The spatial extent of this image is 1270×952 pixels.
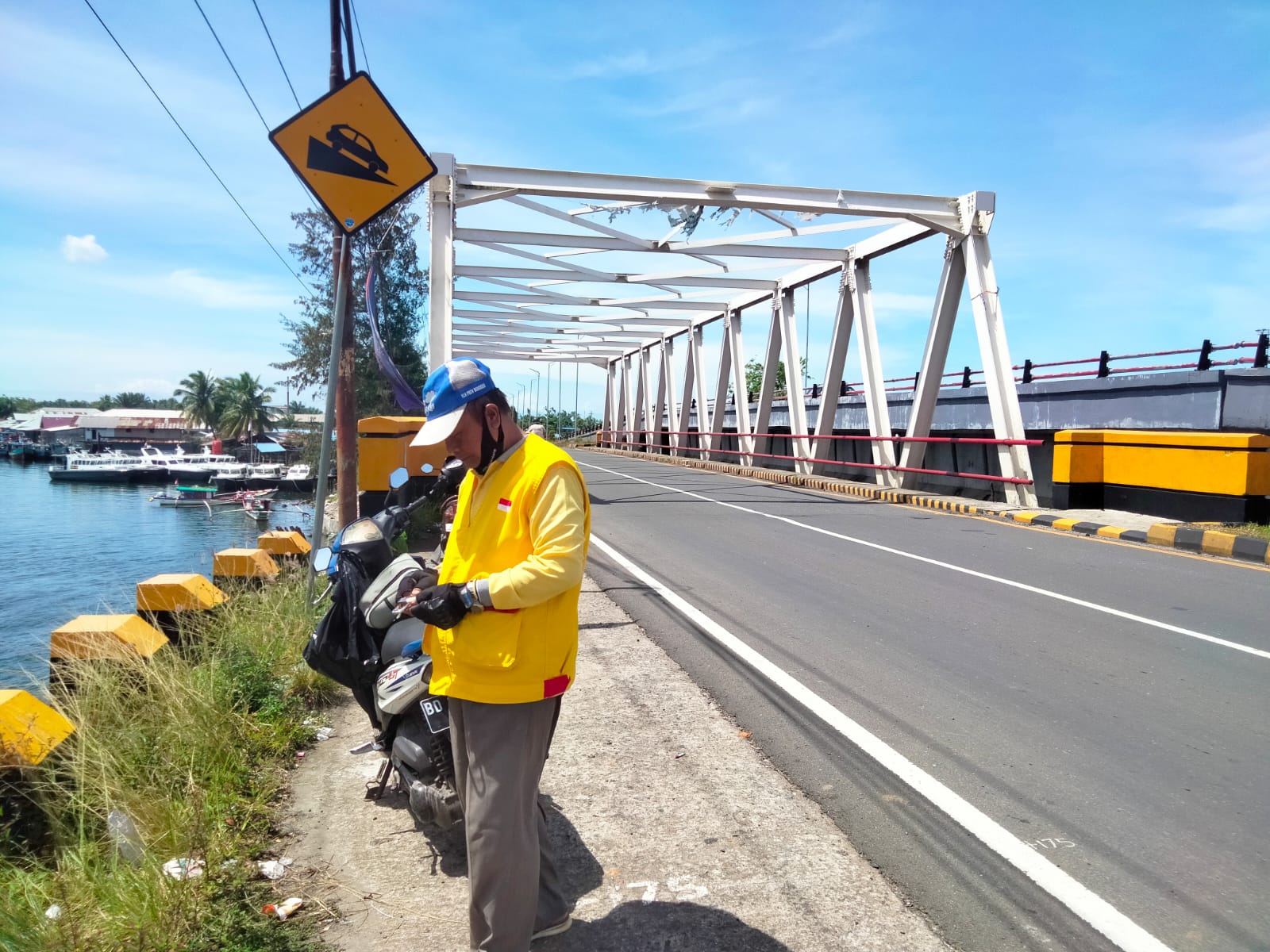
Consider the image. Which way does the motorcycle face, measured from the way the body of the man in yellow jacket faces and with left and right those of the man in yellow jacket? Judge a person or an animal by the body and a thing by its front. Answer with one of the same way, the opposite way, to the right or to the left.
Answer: to the right

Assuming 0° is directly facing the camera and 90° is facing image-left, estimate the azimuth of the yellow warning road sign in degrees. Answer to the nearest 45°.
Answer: approximately 0°

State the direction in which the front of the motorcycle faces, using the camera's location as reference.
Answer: facing away from the viewer and to the left of the viewer

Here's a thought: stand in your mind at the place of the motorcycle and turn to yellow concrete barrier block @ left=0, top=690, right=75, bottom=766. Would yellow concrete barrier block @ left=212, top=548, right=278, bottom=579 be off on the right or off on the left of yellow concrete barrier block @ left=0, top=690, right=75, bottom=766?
right

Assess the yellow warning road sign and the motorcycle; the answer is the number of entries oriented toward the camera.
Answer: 1

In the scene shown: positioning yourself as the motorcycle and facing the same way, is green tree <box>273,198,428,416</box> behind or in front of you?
in front

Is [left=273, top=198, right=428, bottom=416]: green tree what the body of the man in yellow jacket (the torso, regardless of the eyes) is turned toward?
no

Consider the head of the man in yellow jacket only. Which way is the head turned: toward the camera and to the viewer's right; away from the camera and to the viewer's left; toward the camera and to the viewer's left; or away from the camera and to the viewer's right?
toward the camera and to the viewer's left

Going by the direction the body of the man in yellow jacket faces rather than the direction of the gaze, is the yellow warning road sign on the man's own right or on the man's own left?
on the man's own right

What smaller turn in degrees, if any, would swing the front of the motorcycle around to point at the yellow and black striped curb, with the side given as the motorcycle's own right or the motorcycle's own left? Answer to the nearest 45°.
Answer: approximately 90° to the motorcycle's own right

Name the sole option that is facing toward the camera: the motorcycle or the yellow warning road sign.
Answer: the yellow warning road sign

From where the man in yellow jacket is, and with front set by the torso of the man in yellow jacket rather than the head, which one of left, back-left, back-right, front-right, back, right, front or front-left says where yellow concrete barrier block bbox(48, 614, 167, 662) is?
right

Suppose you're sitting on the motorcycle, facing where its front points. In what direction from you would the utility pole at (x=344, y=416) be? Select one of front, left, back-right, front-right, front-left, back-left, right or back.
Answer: front-right

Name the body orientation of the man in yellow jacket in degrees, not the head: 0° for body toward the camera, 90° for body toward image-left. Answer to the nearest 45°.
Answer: approximately 45°
